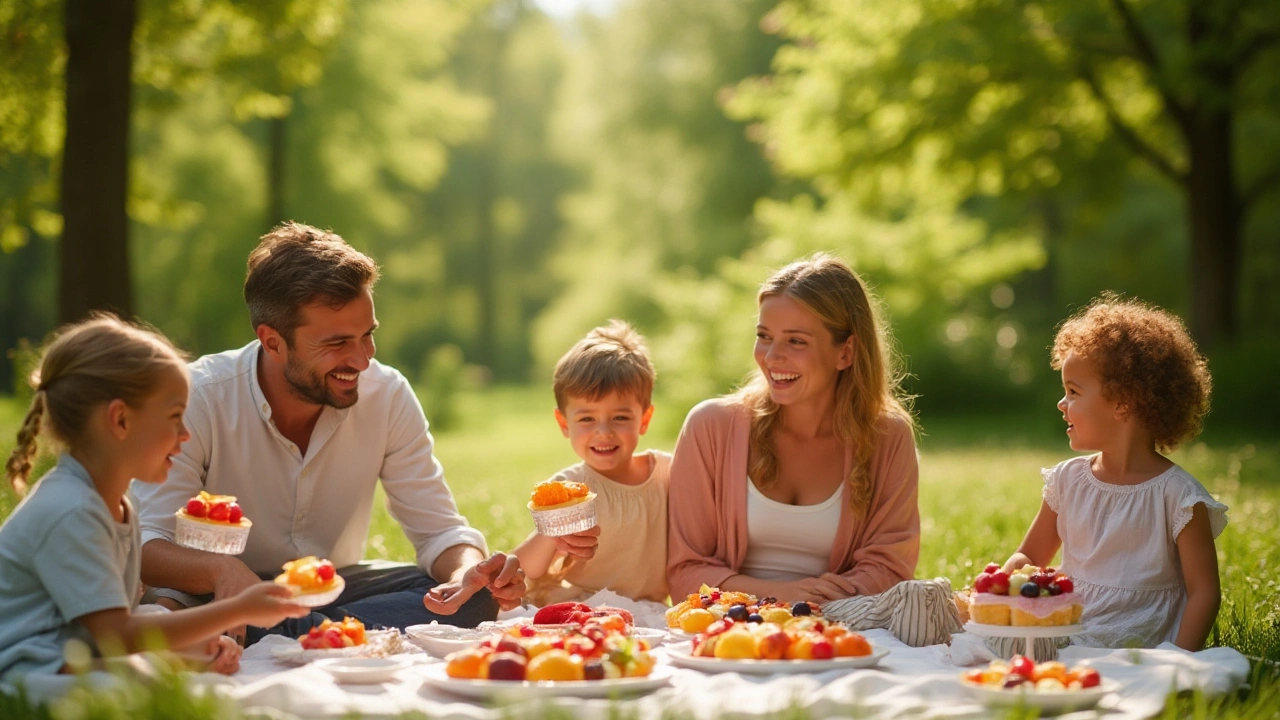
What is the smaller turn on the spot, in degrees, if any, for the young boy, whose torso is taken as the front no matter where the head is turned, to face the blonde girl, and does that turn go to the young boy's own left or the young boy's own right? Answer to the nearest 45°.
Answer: approximately 45° to the young boy's own right

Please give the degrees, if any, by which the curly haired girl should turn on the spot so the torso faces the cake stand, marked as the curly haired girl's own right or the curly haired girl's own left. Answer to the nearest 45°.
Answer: approximately 45° to the curly haired girl's own left

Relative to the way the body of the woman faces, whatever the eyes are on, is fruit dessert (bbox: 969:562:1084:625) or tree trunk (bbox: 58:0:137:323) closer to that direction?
the fruit dessert

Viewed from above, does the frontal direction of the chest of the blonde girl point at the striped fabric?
yes

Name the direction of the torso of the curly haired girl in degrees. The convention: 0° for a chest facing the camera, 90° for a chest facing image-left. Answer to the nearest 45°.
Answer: approximately 45°

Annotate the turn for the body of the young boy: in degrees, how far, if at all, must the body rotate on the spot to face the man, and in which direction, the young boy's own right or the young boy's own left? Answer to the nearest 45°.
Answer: approximately 90° to the young boy's own right

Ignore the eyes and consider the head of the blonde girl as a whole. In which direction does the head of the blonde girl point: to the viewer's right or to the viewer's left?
to the viewer's right

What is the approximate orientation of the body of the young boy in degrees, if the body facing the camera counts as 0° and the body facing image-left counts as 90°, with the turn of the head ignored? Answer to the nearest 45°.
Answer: approximately 0°

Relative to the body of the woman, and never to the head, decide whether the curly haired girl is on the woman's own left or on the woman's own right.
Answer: on the woman's own left

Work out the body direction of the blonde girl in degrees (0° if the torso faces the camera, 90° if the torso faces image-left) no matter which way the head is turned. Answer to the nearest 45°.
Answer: approximately 270°
